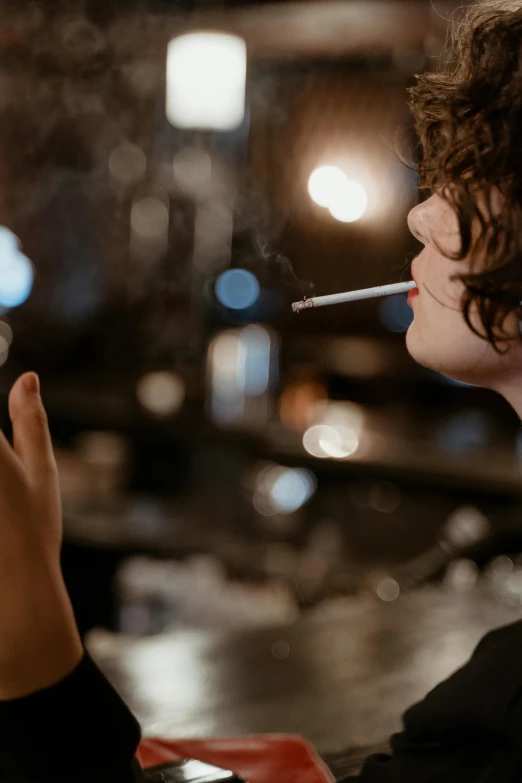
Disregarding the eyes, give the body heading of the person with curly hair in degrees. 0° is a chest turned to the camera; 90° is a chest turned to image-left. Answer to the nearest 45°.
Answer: approximately 90°

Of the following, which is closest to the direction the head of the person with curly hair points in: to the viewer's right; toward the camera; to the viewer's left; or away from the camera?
to the viewer's left
